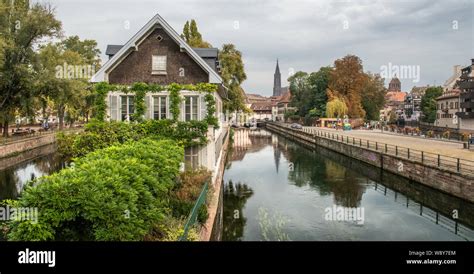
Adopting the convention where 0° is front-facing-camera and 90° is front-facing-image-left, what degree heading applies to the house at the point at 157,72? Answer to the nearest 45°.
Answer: approximately 0°

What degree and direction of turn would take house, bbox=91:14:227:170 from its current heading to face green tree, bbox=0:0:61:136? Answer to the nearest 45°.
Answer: approximately 135° to its right

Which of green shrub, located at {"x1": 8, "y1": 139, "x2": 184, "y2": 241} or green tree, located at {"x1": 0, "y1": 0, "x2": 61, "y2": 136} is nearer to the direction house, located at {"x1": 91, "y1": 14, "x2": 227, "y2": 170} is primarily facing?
the green shrub

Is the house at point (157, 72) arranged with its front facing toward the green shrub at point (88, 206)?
yes
